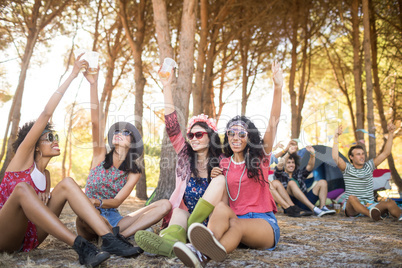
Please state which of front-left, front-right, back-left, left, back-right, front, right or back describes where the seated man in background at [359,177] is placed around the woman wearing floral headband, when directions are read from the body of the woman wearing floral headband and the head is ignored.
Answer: back

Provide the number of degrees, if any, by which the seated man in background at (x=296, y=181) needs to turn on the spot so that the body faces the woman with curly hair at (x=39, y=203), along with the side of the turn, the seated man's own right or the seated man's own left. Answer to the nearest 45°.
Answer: approximately 90° to the seated man's own right

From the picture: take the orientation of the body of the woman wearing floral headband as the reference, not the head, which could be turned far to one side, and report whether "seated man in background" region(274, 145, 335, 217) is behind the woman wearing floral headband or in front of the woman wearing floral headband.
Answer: behind

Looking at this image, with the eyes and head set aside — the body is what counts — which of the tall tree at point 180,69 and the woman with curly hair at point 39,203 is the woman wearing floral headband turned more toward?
the woman with curly hair

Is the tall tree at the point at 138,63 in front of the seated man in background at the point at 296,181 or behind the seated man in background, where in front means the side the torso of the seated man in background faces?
behind

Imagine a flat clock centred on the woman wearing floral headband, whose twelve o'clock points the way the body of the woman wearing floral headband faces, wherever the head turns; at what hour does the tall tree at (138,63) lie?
The tall tree is roughly at 4 o'clock from the woman wearing floral headband.

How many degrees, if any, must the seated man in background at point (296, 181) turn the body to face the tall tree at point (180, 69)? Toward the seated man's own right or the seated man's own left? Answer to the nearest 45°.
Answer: approximately 135° to the seated man's own right
